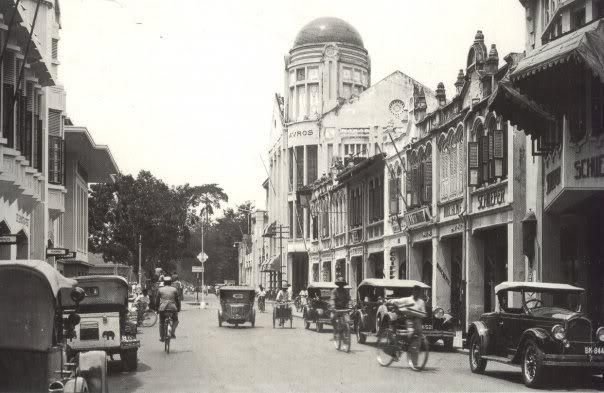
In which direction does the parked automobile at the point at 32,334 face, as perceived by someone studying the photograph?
facing away from the viewer and to the right of the viewer

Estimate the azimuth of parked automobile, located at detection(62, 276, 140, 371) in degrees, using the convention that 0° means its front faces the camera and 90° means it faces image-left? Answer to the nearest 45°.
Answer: approximately 180°

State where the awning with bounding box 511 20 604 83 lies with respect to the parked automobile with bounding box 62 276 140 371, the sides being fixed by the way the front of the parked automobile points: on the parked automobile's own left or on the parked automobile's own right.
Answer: on the parked automobile's own right

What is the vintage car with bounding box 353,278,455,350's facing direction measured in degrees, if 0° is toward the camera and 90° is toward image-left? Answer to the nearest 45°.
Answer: approximately 315°

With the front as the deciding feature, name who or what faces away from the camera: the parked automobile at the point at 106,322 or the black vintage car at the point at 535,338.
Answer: the parked automobile

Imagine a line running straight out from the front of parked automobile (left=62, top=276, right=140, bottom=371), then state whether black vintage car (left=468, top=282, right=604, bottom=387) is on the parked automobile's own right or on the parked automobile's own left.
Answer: on the parked automobile's own right

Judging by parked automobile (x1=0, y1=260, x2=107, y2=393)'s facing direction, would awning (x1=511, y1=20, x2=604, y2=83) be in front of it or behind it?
in front

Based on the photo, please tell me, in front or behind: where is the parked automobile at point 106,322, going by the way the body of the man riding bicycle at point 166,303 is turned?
behind

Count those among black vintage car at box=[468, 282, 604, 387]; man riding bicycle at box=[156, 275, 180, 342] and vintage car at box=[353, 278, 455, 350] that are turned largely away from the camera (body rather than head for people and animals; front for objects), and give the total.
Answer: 1

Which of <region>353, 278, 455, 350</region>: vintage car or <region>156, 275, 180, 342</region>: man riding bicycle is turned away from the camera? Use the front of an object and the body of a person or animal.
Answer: the man riding bicycle

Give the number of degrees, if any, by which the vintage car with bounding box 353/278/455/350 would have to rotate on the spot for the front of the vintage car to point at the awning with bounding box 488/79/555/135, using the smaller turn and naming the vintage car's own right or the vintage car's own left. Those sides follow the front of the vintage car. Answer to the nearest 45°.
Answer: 0° — it already faces it

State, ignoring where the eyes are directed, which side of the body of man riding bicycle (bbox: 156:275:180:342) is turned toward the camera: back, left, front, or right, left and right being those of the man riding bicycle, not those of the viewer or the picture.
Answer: back
